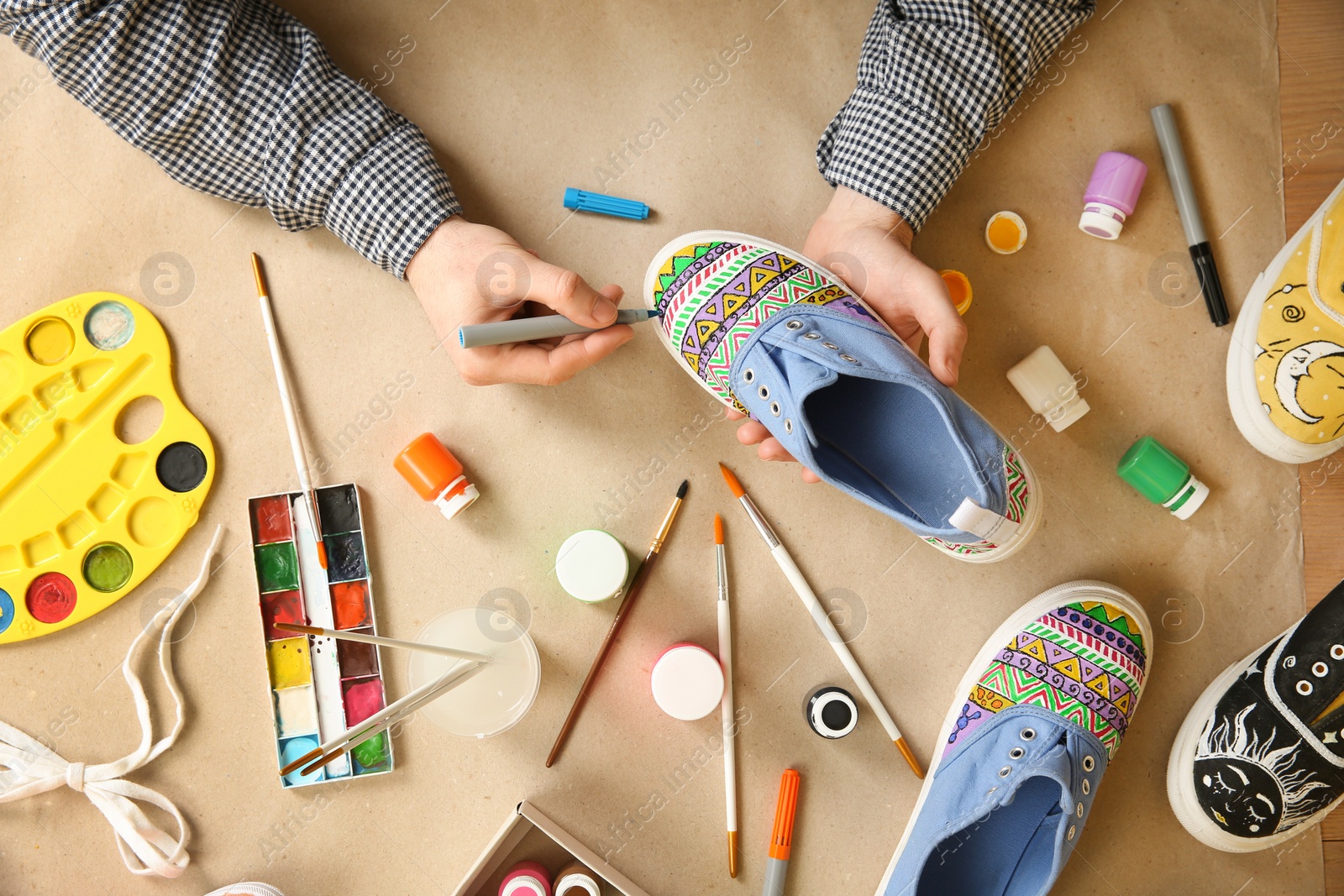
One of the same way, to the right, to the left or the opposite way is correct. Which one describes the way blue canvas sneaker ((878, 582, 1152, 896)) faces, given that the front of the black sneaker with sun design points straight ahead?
the opposite way

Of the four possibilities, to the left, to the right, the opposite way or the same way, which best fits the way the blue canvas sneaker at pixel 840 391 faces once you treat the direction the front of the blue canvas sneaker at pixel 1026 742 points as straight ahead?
to the left

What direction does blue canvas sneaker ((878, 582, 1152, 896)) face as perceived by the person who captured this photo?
facing away from the viewer and to the right of the viewer

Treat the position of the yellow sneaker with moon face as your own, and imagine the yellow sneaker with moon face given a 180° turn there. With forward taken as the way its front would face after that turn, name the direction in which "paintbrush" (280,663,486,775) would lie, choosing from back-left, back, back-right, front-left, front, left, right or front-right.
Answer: back

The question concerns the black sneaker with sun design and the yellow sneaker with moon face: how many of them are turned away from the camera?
0

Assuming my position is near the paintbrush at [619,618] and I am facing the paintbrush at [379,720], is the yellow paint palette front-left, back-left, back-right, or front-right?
front-right

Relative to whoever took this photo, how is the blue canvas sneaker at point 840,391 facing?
facing away from the viewer and to the left of the viewer

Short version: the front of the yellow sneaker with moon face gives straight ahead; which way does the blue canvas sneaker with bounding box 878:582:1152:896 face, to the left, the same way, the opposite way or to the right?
the opposite way

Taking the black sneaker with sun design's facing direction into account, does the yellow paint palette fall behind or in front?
in front

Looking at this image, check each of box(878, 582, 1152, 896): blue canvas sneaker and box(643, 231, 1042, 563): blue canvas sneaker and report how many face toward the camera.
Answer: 0

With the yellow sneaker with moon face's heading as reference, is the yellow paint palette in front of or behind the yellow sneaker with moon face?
in front
